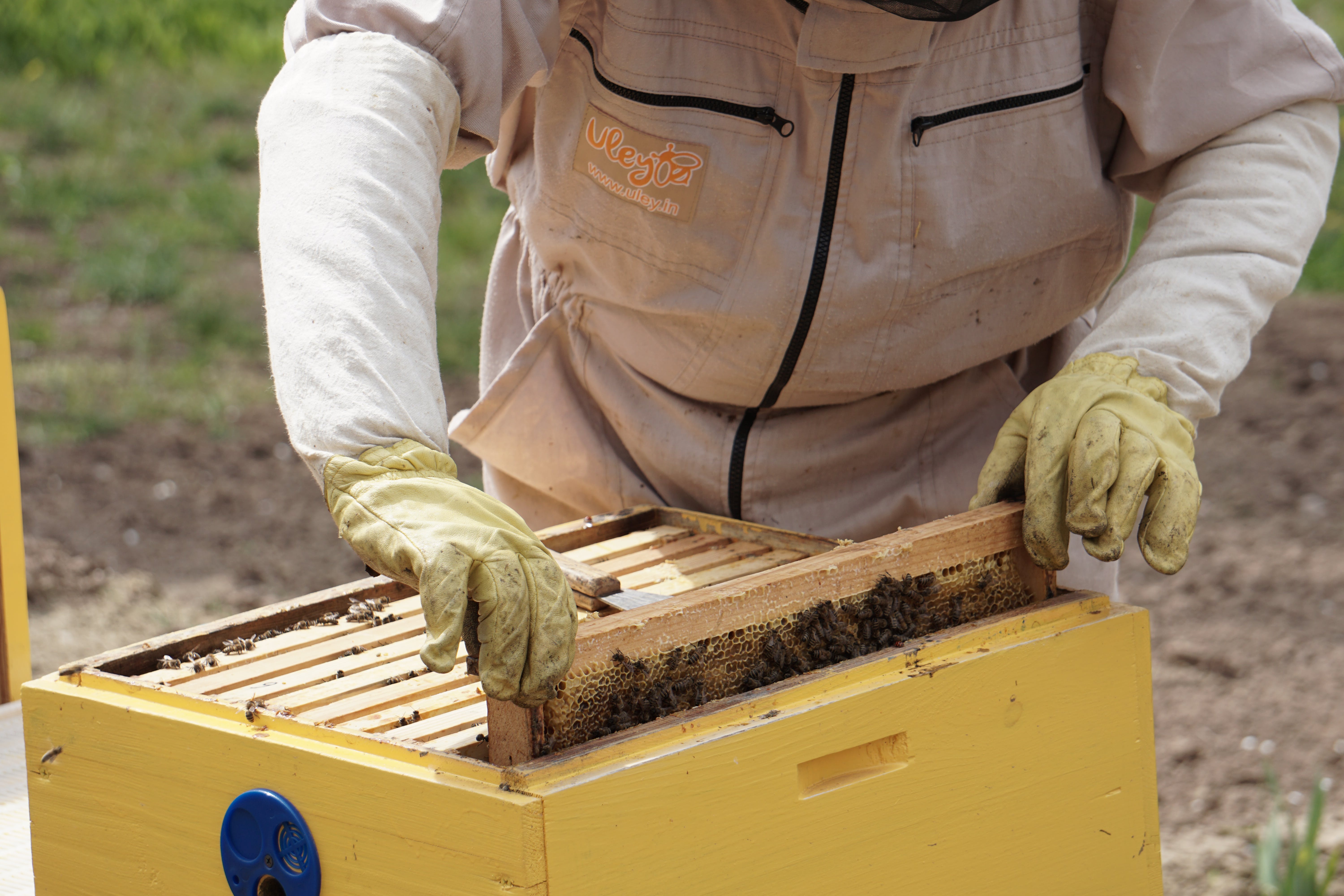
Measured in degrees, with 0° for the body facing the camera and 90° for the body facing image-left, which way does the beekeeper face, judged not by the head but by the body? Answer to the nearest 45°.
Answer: approximately 0°

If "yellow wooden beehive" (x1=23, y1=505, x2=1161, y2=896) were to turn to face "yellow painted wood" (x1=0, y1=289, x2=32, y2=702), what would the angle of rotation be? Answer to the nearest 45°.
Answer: approximately 90° to its right

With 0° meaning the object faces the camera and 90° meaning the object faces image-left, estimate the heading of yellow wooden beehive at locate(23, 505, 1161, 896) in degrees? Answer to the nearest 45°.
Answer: approximately 45°

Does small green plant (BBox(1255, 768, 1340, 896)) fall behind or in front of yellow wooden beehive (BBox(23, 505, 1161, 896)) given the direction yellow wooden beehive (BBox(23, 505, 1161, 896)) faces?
behind

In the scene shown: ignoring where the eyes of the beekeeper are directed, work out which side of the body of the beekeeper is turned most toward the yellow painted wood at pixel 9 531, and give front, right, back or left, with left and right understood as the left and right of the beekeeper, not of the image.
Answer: right
